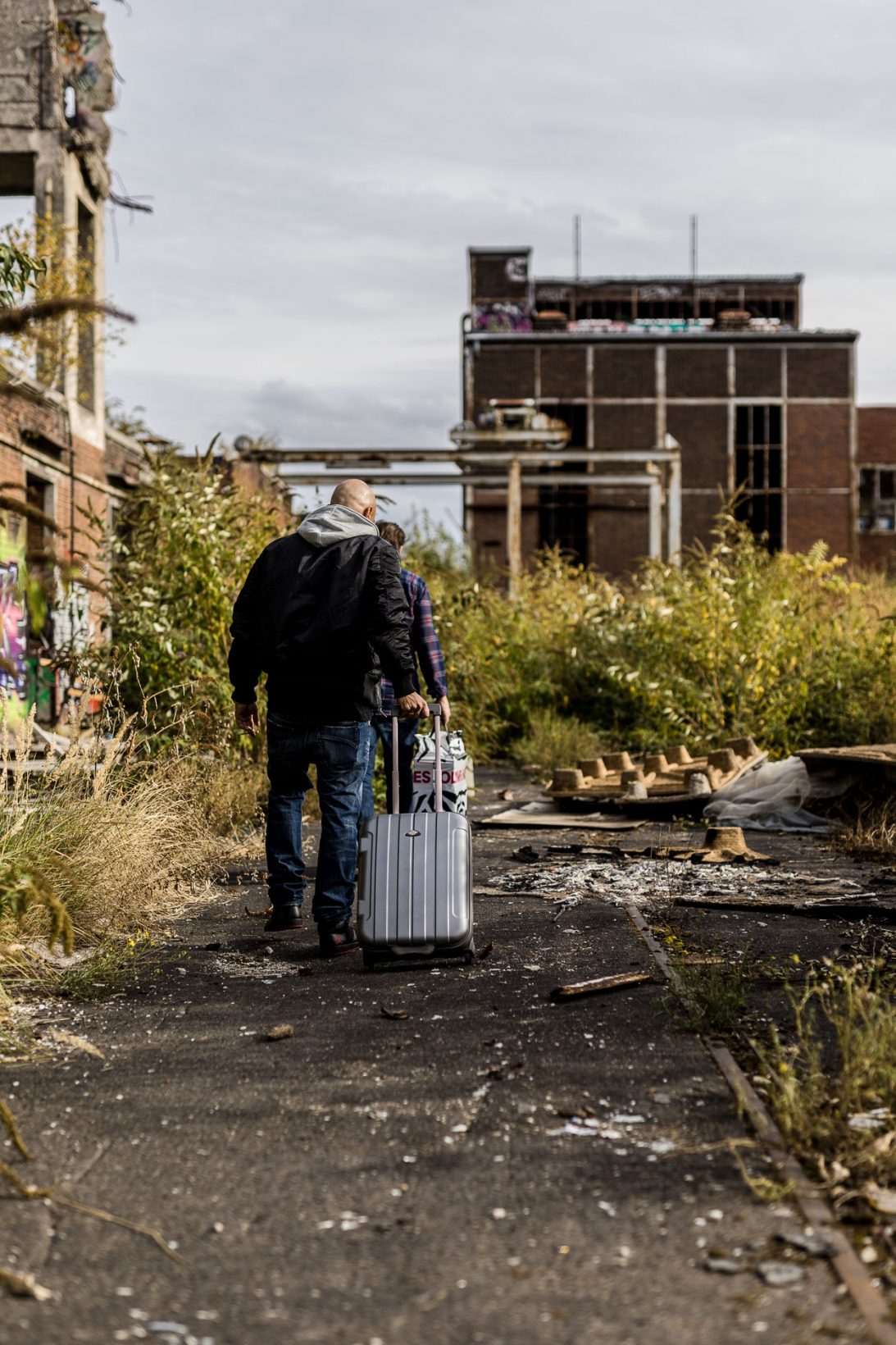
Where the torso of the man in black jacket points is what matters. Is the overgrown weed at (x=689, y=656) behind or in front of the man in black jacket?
in front

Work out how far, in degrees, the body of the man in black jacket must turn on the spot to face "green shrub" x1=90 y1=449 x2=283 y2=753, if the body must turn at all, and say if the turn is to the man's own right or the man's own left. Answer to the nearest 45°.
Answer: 0° — they already face it

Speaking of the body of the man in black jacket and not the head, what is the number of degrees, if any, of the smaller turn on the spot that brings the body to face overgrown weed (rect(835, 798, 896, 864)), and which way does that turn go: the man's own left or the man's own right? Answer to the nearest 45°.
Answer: approximately 45° to the man's own right

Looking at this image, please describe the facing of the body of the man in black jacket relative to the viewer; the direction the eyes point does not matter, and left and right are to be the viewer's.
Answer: facing away from the viewer

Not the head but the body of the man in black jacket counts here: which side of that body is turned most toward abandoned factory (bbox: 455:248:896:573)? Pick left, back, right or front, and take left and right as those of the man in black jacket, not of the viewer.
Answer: front

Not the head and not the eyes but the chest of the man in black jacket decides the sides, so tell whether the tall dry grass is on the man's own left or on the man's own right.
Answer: on the man's own left

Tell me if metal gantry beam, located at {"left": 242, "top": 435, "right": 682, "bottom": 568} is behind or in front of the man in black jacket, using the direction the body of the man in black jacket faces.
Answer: in front

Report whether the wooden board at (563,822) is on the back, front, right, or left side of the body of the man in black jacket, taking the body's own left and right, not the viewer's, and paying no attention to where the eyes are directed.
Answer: front
